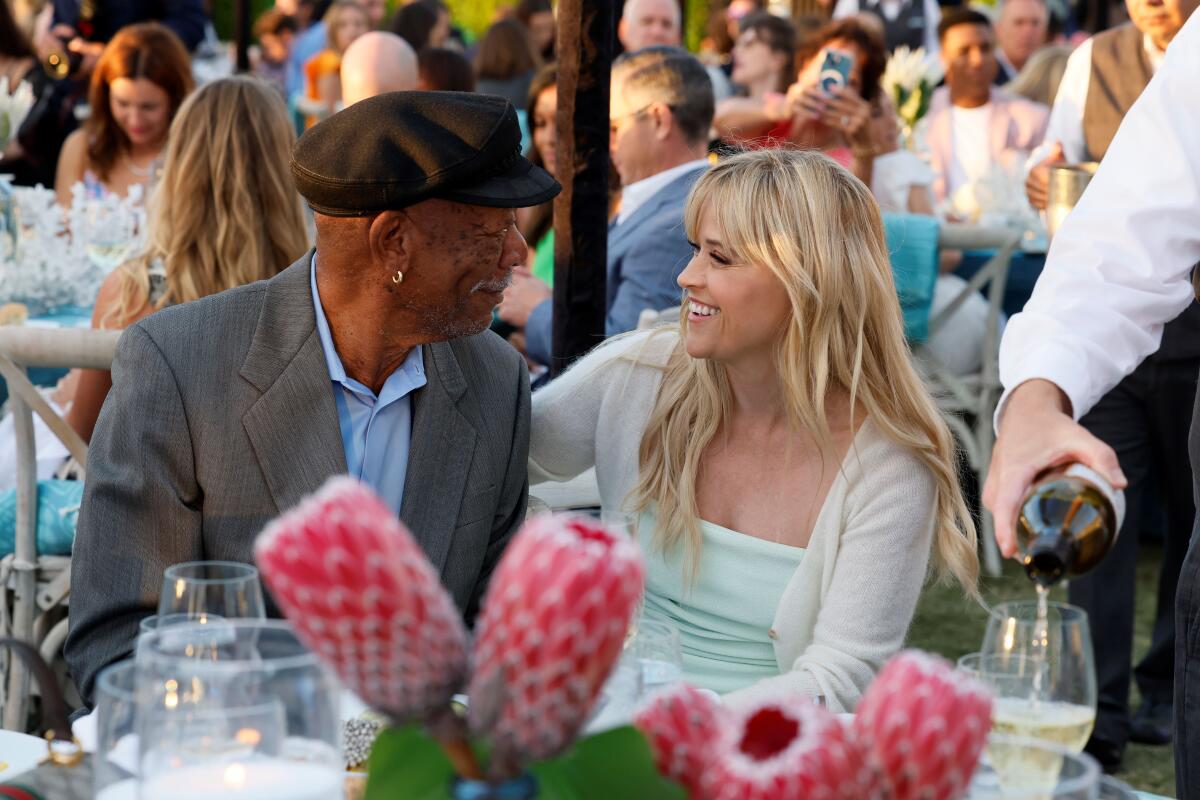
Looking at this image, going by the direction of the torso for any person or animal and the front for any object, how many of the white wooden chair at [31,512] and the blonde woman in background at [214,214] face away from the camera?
2

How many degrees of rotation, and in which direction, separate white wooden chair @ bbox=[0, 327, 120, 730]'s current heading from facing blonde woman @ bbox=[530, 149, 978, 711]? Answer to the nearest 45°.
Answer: approximately 135° to its right

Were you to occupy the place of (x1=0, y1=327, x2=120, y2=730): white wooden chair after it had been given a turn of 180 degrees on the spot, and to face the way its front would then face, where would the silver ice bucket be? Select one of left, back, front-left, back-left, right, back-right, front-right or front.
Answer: left

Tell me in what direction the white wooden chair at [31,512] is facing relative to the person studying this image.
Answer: facing away from the viewer

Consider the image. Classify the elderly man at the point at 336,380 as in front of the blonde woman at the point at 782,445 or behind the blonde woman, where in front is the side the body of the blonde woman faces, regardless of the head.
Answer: in front

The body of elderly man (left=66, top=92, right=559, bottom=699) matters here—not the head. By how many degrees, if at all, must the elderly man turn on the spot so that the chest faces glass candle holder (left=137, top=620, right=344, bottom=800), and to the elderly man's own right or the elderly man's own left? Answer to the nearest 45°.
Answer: approximately 45° to the elderly man's own right

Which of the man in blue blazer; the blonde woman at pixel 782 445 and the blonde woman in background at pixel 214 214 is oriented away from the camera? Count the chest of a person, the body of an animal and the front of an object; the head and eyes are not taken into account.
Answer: the blonde woman in background

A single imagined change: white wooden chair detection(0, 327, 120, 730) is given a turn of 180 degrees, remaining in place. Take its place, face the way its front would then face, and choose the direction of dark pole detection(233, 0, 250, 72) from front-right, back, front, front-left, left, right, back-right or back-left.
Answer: back

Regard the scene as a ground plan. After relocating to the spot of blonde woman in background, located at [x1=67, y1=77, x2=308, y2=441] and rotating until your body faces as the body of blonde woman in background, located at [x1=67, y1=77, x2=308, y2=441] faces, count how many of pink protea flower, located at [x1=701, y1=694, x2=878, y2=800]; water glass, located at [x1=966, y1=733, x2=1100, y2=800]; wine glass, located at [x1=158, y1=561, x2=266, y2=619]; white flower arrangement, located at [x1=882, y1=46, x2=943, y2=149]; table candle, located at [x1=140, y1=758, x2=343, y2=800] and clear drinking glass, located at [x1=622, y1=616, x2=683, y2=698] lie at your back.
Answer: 5

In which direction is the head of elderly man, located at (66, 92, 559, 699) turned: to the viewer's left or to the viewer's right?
to the viewer's right

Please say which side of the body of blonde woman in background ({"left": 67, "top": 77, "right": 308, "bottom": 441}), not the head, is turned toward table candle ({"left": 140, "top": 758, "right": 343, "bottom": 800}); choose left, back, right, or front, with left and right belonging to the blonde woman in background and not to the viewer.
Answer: back

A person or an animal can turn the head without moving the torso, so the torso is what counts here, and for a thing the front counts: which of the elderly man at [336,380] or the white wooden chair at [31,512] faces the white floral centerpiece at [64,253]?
the white wooden chair

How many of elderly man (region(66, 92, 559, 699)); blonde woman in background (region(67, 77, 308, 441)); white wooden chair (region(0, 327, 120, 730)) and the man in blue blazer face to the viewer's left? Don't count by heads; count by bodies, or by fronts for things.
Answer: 1

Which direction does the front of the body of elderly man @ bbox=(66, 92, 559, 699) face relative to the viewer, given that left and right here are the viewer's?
facing the viewer and to the right of the viewer

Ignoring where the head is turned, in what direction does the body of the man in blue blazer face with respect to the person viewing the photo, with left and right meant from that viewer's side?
facing to the left of the viewer

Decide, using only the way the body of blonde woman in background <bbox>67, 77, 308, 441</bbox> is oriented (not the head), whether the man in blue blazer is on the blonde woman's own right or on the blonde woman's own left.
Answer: on the blonde woman's own right

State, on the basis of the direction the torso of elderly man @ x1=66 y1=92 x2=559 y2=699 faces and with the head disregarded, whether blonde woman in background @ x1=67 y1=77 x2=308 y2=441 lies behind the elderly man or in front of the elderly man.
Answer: behind

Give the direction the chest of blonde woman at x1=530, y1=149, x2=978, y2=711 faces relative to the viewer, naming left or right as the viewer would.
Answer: facing the viewer and to the left of the viewer

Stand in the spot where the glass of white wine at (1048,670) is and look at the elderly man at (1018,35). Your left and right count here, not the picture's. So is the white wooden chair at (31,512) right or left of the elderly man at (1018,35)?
left

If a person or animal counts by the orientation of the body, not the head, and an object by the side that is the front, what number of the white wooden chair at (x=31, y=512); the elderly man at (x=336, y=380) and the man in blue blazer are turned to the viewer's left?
1

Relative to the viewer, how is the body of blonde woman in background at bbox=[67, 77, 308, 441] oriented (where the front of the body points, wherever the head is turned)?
away from the camera
